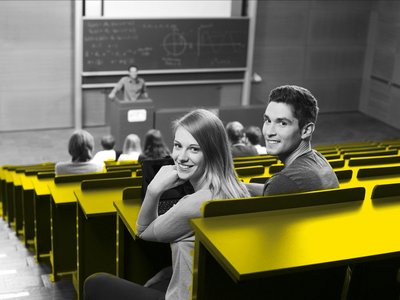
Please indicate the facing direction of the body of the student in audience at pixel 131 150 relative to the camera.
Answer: away from the camera

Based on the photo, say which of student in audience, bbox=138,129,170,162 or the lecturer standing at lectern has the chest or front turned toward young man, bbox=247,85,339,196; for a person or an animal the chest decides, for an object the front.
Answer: the lecturer standing at lectern

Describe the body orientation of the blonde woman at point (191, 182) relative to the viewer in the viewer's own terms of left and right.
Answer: facing to the left of the viewer

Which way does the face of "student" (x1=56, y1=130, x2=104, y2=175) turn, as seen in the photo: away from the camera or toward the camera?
away from the camera

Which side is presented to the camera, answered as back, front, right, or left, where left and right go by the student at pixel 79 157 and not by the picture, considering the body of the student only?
back

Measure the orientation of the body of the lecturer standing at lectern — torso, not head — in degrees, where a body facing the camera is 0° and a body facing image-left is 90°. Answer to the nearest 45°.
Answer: approximately 0°

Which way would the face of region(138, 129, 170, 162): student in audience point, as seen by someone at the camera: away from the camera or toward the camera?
away from the camera
